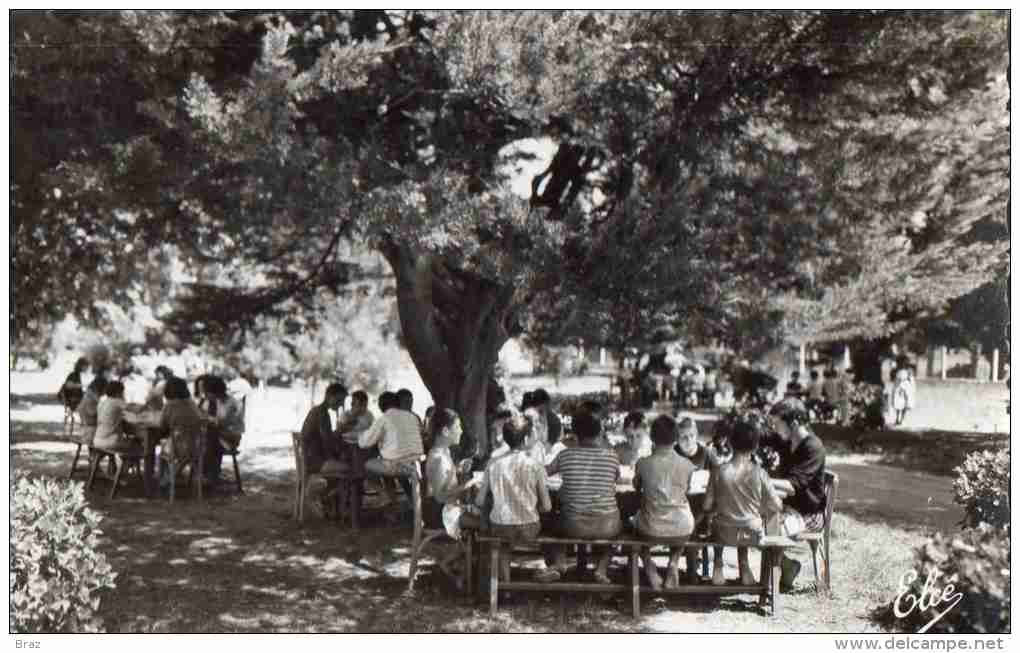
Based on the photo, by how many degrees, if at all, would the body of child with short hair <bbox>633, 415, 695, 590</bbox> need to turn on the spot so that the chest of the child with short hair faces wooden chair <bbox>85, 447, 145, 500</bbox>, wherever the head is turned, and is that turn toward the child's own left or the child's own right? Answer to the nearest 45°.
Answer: approximately 45° to the child's own left

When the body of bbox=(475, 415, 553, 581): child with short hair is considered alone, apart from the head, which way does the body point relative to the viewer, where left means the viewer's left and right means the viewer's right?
facing away from the viewer

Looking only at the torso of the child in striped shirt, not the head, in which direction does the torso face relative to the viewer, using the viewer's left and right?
facing away from the viewer

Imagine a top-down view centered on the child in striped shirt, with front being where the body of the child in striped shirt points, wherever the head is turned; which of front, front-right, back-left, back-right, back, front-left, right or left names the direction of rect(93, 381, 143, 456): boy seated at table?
front-left

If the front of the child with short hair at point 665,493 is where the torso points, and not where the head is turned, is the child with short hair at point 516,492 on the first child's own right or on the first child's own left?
on the first child's own left

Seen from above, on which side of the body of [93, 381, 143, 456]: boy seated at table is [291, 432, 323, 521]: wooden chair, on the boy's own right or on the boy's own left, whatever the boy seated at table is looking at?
on the boy's own right

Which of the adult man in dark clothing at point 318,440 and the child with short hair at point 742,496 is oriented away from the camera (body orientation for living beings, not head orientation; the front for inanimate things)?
the child with short hair

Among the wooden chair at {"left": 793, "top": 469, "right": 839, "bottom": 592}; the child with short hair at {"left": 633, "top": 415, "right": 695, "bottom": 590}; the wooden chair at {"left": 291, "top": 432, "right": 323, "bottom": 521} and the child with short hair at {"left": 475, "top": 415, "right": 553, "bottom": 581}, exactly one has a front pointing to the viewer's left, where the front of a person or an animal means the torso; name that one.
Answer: the wooden chair at {"left": 793, "top": 469, "right": 839, "bottom": 592}

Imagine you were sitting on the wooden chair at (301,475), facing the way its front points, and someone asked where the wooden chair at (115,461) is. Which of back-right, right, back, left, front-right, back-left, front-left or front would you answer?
back-left

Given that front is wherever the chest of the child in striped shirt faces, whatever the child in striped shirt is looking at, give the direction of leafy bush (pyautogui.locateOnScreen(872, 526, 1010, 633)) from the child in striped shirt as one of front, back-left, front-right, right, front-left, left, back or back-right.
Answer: back-right

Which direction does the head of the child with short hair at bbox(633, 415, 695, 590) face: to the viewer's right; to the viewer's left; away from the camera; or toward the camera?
away from the camera

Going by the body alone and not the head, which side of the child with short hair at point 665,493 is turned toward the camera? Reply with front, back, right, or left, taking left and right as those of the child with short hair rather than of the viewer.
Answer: back

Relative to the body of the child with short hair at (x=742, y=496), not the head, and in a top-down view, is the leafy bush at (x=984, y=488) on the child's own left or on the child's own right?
on the child's own right

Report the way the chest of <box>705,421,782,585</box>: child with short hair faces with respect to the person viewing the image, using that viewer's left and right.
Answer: facing away from the viewer

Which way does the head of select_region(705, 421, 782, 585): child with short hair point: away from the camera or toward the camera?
away from the camera
